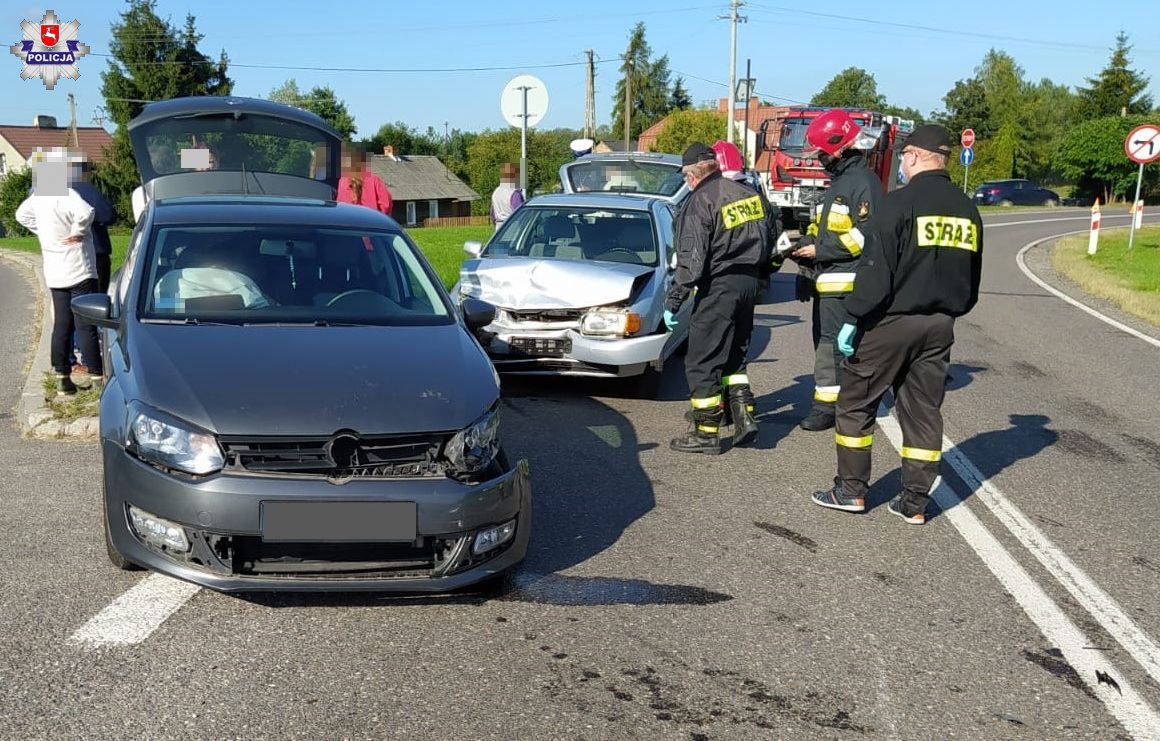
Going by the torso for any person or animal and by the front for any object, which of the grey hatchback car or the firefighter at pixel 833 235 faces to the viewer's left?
the firefighter

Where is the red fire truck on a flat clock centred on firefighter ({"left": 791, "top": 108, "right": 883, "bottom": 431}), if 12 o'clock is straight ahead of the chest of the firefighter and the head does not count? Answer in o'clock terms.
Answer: The red fire truck is roughly at 3 o'clock from the firefighter.

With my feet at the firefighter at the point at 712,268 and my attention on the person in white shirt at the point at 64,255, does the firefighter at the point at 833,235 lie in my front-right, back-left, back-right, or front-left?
back-right

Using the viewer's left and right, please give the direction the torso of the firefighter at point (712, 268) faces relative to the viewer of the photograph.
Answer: facing away from the viewer and to the left of the viewer

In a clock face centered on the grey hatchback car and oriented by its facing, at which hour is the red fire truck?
The red fire truck is roughly at 7 o'clock from the grey hatchback car.

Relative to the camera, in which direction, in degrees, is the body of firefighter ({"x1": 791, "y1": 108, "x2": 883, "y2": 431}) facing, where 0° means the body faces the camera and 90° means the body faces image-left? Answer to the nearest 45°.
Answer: approximately 90°

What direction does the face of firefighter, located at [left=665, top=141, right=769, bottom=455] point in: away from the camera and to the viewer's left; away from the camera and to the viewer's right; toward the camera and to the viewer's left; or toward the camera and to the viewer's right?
away from the camera and to the viewer's left

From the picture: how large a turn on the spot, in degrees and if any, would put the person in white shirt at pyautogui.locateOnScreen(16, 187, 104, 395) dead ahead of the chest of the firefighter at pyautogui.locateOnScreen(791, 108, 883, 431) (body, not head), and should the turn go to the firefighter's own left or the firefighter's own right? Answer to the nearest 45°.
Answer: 0° — they already face them

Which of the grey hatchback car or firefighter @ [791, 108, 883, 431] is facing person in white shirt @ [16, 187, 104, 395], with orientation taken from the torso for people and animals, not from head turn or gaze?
the firefighter

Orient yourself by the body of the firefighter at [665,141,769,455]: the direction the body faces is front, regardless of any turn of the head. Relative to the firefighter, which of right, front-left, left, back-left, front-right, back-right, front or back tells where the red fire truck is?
front-right

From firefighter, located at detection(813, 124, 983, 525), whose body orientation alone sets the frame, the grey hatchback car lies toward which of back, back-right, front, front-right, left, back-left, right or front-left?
left

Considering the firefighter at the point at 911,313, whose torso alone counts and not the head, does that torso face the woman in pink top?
yes

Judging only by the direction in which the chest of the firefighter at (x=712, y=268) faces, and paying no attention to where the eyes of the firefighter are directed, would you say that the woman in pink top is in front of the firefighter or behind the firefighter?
in front
